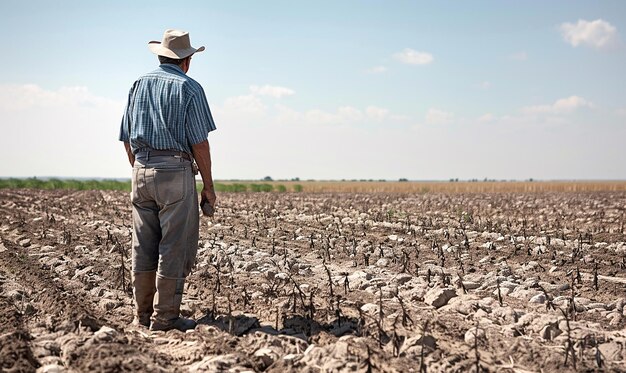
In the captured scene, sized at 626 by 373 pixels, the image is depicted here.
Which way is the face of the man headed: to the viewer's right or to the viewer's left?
to the viewer's right

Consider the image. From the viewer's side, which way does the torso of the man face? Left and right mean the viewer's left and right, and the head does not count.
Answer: facing away from the viewer and to the right of the viewer
